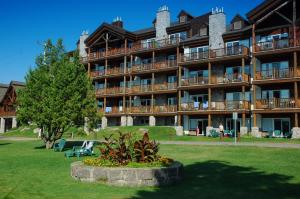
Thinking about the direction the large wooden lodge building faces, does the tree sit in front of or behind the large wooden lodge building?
in front

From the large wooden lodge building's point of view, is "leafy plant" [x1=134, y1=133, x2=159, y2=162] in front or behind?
in front

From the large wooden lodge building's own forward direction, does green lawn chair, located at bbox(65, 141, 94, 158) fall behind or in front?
in front

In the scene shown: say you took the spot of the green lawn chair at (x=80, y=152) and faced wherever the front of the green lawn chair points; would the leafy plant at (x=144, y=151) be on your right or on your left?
on your left

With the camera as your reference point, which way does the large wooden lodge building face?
facing the viewer and to the left of the viewer

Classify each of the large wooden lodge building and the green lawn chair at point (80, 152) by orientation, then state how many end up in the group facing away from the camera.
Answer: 0

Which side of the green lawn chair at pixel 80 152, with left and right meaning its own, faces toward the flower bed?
left
